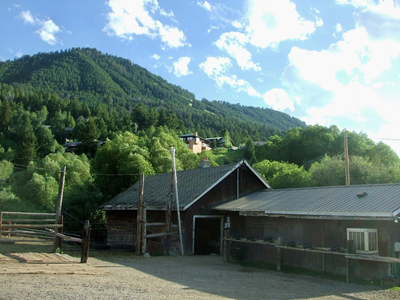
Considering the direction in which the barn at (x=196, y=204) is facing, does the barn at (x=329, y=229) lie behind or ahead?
ahead

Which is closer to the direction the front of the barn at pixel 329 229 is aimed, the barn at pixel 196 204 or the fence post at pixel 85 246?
the fence post

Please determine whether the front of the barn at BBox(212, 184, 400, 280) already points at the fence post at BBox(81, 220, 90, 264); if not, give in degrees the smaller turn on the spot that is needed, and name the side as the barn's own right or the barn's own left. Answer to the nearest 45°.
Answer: approximately 45° to the barn's own right

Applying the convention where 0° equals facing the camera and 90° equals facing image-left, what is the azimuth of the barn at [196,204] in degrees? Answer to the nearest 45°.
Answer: approximately 315°

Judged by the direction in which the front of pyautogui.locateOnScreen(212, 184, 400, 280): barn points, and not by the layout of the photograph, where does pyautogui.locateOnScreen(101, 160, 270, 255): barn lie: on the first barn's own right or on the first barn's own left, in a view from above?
on the first barn's own right

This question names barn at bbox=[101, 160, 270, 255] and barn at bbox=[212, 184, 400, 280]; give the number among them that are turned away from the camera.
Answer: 0
